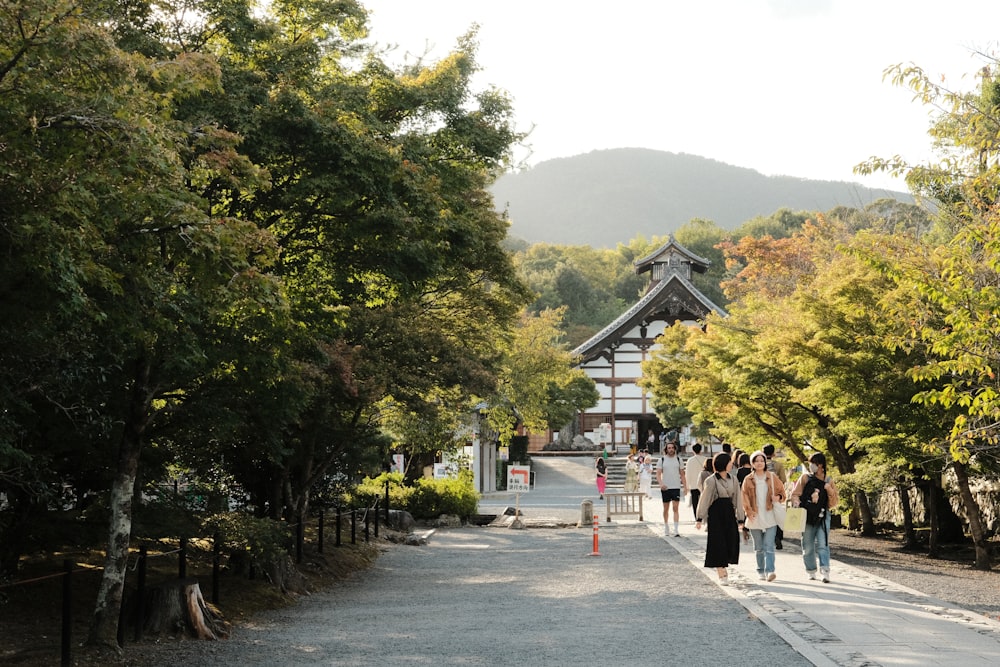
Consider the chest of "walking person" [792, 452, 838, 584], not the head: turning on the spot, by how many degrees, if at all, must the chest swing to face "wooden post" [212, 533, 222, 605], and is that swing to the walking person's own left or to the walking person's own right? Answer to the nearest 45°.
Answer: approximately 45° to the walking person's own right

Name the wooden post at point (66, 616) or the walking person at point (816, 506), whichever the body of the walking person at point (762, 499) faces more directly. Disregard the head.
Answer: the wooden post

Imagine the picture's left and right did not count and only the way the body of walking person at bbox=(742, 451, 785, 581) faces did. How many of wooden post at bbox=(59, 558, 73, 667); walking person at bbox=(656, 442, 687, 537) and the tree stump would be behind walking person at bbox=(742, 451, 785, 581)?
1

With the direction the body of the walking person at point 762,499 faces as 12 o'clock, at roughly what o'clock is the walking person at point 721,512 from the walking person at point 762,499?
the walking person at point 721,512 is roughly at 2 o'clock from the walking person at point 762,499.

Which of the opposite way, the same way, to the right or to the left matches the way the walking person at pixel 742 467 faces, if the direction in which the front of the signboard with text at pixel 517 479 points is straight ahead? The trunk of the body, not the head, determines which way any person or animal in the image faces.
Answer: the opposite way

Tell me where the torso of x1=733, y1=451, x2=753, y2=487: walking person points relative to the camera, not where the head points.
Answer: away from the camera

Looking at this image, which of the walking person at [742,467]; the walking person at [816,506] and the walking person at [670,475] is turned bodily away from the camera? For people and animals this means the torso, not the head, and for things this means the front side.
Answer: the walking person at [742,467]
